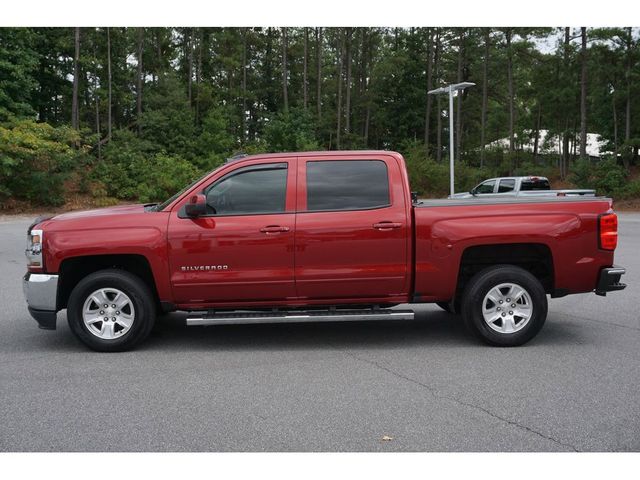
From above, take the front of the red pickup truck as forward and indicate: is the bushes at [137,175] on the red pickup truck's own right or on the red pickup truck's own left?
on the red pickup truck's own right

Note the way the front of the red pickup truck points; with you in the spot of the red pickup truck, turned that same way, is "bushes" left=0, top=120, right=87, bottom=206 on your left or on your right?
on your right

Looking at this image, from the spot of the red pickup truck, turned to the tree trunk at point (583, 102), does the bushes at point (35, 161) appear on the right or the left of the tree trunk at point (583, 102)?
left

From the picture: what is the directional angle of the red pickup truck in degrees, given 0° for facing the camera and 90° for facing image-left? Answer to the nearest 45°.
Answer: approximately 90°

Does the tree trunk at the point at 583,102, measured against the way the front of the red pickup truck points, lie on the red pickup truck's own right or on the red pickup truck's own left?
on the red pickup truck's own right
